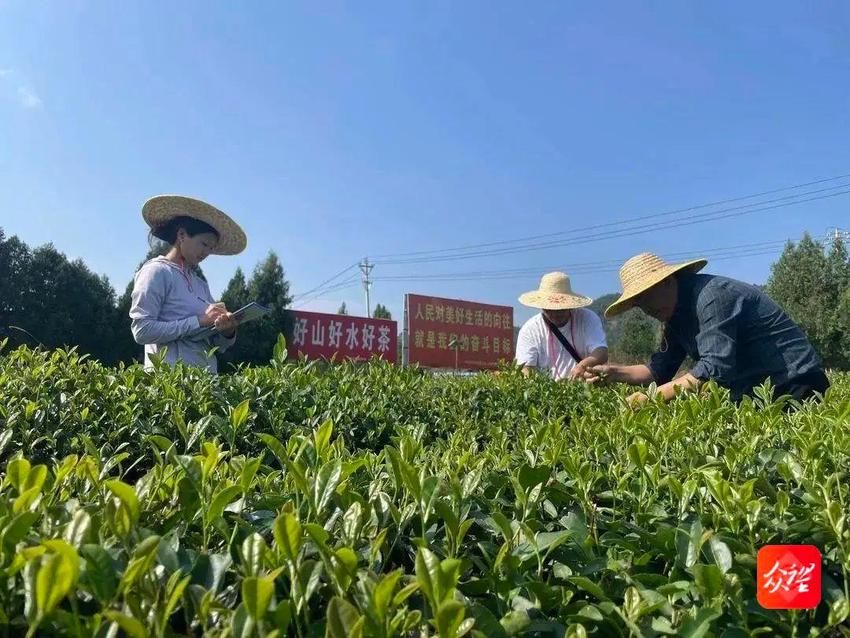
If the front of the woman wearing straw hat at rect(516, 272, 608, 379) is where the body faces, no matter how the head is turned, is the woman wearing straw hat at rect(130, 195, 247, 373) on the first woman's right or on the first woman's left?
on the first woman's right

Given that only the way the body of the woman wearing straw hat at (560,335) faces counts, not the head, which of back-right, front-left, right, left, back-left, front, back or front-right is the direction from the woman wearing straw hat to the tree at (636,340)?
back

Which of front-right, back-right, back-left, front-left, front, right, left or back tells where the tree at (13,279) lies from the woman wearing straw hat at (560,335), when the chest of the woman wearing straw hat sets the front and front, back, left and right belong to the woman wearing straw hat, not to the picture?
back-right

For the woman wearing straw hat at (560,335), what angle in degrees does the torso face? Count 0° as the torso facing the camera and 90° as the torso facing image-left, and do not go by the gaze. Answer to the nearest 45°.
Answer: approximately 0°

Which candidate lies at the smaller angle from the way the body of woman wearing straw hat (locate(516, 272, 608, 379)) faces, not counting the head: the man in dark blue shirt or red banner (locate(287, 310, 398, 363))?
the man in dark blue shirt

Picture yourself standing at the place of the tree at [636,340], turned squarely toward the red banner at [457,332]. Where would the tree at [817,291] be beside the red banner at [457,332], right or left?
left
